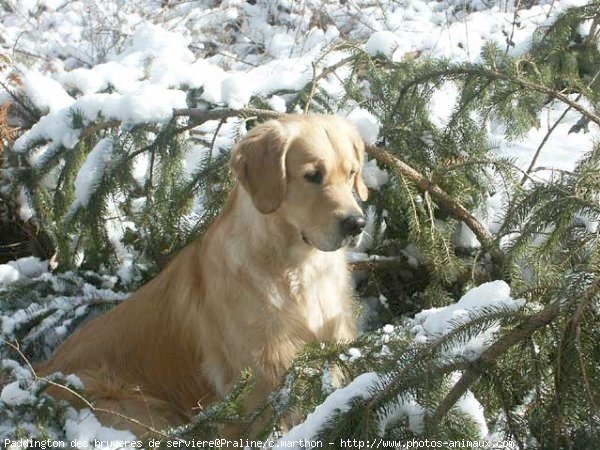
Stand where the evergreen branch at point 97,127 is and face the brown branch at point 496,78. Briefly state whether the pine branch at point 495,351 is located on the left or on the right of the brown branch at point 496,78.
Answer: right

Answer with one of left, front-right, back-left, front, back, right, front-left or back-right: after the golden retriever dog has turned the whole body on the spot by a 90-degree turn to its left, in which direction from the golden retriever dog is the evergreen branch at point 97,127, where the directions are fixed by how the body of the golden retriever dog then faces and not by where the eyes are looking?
left

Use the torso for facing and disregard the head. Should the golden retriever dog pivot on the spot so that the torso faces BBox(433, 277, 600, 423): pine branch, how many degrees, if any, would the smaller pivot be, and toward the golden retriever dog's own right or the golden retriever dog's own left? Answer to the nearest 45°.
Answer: approximately 45° to the golden retriever dog's own left

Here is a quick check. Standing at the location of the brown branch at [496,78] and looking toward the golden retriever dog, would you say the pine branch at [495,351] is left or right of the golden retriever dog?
left

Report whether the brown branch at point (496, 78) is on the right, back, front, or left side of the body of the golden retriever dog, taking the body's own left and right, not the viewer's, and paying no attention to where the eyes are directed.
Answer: left

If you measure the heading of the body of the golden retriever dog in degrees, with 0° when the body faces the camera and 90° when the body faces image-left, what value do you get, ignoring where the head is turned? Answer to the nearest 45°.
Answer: approximately 315°
